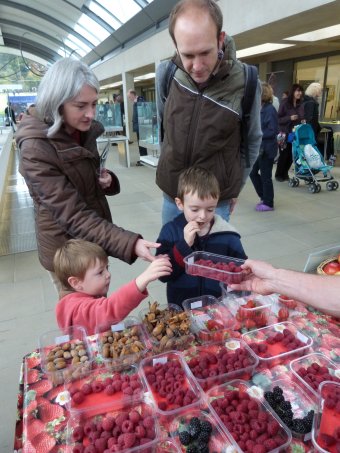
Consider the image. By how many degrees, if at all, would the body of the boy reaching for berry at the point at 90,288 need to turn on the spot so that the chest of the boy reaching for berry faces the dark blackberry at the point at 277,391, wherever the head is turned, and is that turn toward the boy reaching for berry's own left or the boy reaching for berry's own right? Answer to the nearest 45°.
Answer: approximately 45° to the boy reaching for berry's own right

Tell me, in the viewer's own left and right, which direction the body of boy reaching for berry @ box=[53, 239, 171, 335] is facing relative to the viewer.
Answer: facing to the right of the viewer

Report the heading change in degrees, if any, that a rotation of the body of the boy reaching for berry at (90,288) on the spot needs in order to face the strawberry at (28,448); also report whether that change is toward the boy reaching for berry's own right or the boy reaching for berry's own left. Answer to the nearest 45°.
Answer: approximately 90° to the boy reaching for berry's own right

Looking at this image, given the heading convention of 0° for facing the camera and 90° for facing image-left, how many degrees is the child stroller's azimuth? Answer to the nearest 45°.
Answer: approximately 315°

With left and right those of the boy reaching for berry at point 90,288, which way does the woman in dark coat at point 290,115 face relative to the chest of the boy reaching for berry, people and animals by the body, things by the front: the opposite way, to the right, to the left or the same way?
to the right

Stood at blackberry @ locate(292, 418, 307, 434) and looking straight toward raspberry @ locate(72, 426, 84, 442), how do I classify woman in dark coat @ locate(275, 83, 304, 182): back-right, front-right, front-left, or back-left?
back-right
